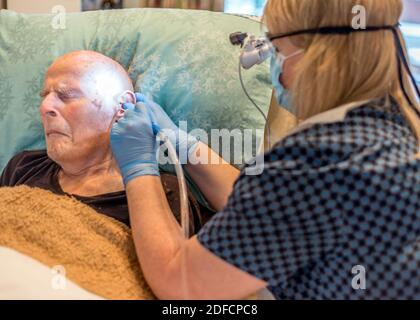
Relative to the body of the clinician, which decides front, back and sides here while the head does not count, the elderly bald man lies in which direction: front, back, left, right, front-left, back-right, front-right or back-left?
front

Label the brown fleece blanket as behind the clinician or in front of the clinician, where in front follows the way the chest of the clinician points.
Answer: in front

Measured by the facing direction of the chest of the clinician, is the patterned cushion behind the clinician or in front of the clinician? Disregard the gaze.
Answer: in front

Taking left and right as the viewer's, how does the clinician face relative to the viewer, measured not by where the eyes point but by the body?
facing away from the viewer and to the left of the viewer
